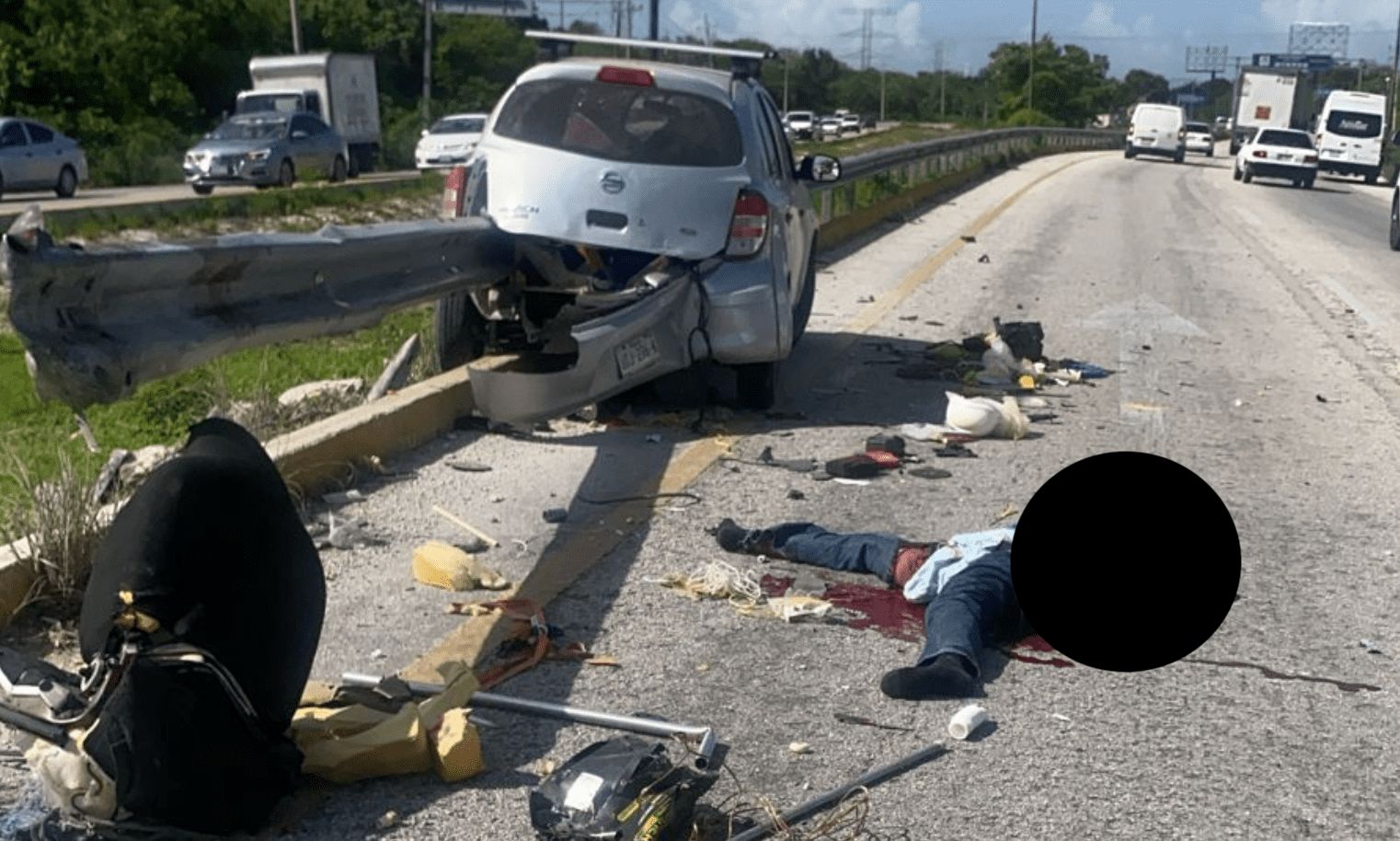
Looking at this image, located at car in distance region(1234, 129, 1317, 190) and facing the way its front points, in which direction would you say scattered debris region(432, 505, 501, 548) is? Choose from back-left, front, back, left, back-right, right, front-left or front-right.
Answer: back

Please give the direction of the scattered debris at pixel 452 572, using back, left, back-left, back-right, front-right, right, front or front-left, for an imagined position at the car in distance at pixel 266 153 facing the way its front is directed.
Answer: front-left

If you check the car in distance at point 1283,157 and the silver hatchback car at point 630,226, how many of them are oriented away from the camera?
2

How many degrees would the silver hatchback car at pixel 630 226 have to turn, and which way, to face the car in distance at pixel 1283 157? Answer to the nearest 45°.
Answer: approximately 45° to its right

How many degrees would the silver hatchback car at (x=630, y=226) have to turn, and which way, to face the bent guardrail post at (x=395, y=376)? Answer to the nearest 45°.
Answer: approximately 90° to its left

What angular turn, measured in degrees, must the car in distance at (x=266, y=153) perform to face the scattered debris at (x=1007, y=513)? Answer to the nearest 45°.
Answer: approximately 45° to its left

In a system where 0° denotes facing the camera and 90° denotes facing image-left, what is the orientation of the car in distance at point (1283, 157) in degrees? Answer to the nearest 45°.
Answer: approximately 180°

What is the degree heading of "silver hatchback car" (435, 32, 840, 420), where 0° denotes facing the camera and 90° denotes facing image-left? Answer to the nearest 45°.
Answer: approximately 180°

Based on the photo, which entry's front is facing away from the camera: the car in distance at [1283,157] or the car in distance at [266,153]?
the car in distance at [1283,157]

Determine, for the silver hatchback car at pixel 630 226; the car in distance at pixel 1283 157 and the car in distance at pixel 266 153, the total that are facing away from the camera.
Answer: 2

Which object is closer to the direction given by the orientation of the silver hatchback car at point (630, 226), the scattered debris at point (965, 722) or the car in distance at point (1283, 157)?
the car in distance

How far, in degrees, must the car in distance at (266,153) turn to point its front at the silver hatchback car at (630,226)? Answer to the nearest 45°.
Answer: approximately 45° to its left

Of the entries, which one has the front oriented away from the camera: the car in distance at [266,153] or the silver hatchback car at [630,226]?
the silver hatchback car

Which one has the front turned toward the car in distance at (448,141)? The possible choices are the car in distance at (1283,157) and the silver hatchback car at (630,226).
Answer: the silver hatchback car

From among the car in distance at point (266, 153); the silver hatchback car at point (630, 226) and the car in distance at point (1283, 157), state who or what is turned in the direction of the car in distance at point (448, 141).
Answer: the silver hatchback car
